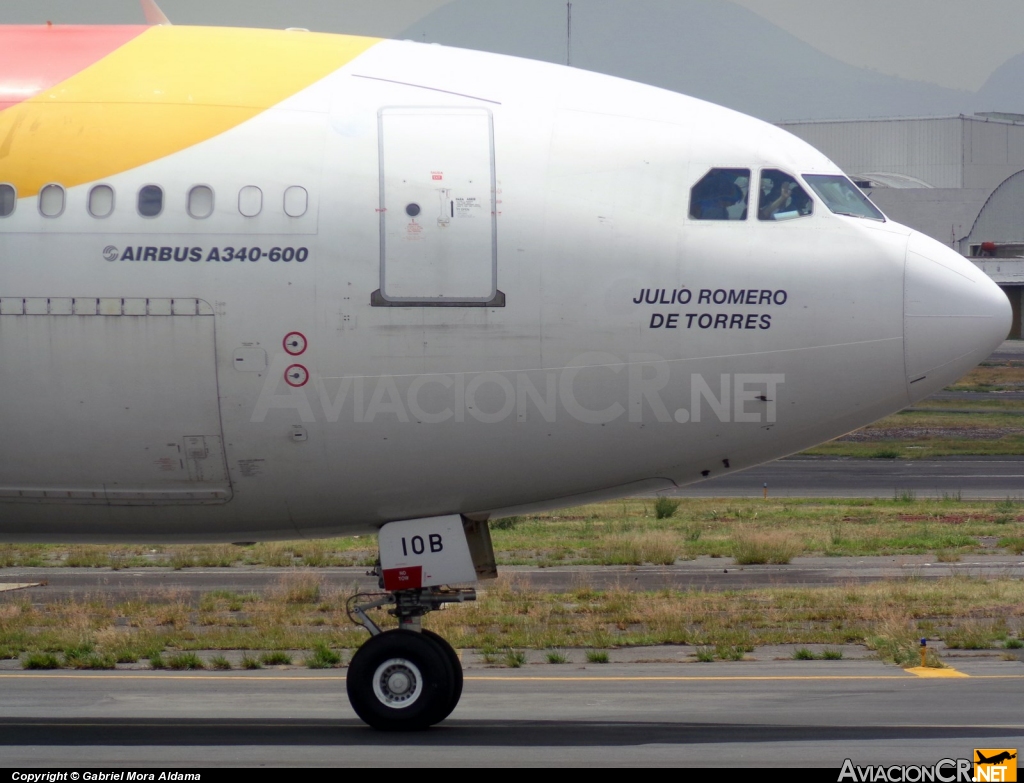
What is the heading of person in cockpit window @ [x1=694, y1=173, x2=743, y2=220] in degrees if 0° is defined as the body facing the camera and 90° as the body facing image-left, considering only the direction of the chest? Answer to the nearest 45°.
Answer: approximately 270°

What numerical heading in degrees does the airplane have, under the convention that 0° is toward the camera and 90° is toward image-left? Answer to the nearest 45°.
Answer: approximately 270°

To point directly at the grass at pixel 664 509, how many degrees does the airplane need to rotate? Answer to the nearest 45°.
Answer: approximately 90° to its left

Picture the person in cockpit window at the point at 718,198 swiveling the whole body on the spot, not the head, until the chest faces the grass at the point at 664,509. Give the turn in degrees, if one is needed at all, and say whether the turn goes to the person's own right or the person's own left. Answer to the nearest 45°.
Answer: approximately 90° to the person's own left
